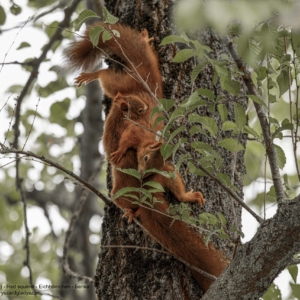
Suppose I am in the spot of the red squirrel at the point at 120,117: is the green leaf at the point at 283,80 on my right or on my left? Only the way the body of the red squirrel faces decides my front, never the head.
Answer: on my right

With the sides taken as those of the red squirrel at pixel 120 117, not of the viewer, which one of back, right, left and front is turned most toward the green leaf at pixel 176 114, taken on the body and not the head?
right

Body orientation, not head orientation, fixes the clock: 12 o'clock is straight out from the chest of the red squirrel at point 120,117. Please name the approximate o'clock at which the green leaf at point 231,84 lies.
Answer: The green leaf is roughly at 2 o'clock from the red squirrel.

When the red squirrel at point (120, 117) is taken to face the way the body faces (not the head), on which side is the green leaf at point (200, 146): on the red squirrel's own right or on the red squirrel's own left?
on the red squirrel's own right

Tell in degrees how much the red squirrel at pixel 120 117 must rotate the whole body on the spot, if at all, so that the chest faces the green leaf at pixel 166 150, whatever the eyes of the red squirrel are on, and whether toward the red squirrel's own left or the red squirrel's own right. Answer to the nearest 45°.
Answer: approximately 90° to the red squirrel's own right

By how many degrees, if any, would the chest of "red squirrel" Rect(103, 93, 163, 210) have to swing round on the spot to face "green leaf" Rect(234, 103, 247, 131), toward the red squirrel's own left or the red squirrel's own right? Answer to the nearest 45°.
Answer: approximately 45° to the red squirrel's own right

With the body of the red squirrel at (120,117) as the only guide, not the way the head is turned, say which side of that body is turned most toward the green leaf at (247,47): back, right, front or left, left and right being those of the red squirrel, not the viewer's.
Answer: right
